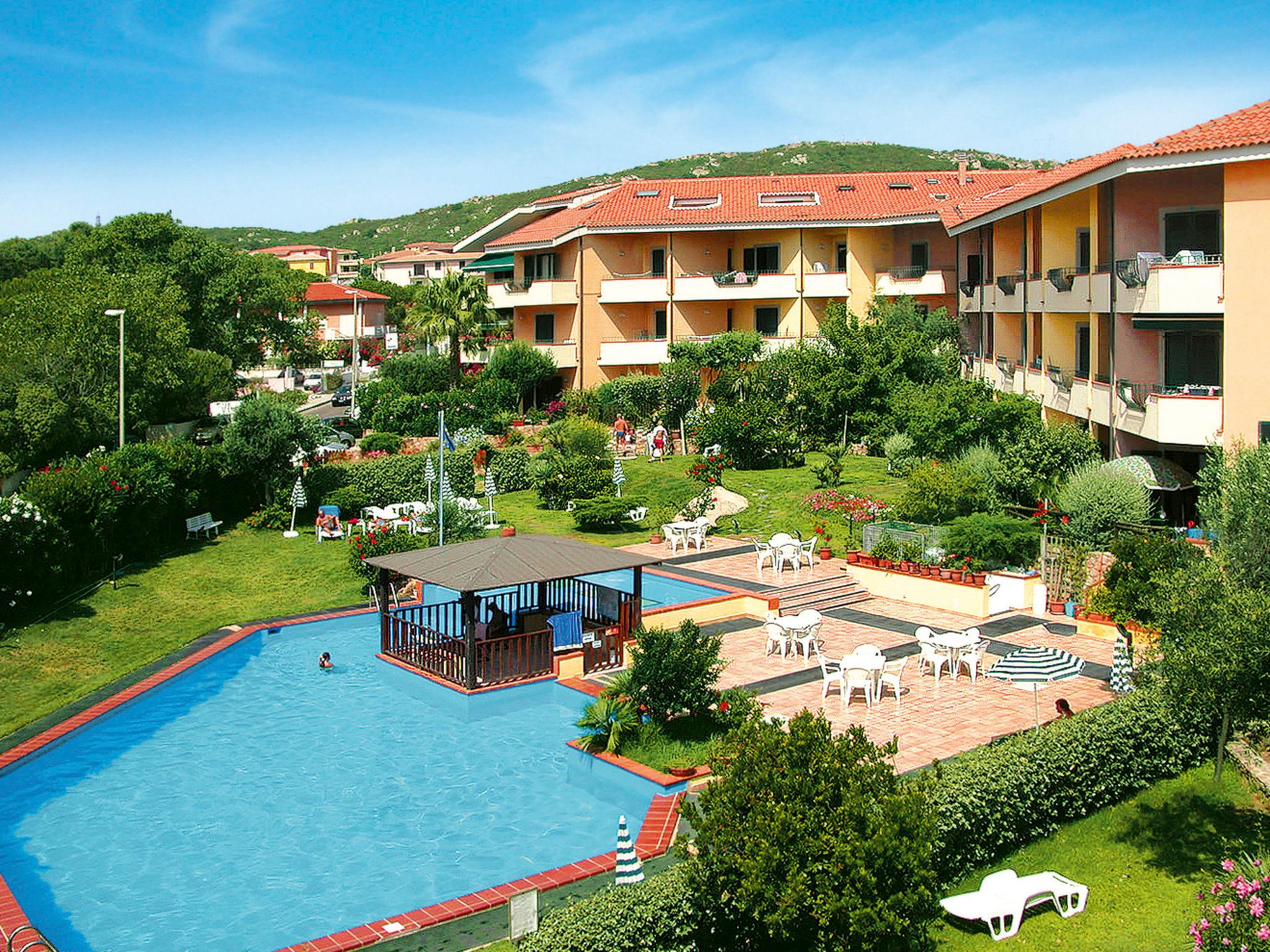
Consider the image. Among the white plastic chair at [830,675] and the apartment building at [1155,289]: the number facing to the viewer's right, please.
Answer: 1

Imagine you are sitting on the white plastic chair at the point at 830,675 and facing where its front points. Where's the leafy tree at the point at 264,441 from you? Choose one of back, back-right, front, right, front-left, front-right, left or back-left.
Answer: back-left

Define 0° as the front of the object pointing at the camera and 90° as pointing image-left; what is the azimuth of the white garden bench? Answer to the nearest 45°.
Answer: approximately 315°

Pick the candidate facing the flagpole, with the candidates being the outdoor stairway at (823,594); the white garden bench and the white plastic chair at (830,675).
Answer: the white garden bench

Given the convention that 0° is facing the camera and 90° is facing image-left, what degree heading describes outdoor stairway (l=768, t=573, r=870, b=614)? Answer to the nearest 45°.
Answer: approximately 315°

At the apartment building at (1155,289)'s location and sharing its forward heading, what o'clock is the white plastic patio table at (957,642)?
The white plastic patio table is roughly at 11 o'clock from the apartment building.

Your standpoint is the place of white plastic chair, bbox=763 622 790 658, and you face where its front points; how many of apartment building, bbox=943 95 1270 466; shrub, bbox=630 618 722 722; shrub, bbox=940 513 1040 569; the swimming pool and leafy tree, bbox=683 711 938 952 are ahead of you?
2

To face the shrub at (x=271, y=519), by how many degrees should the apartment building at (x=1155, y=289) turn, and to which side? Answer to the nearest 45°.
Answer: approximately 45° to its right

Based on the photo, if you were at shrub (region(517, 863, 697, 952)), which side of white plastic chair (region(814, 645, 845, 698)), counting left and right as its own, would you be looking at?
right

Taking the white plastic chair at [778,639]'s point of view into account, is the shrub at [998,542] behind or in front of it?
in front

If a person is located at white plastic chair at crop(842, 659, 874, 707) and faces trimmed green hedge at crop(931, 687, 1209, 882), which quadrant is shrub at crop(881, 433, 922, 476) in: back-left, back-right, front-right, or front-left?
back-left
